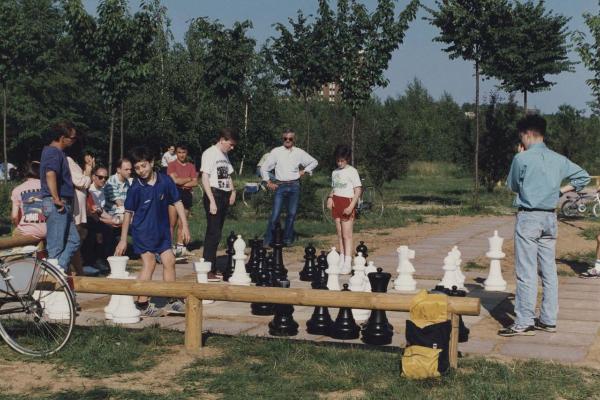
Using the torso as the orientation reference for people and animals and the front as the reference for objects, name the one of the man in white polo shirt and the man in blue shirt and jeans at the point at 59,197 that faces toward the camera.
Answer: the man in white polo shirt

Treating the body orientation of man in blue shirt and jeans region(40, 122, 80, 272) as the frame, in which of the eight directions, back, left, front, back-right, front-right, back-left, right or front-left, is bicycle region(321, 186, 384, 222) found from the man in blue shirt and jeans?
front-left

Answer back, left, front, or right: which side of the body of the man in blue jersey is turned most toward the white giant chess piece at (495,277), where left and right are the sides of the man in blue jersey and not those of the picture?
left

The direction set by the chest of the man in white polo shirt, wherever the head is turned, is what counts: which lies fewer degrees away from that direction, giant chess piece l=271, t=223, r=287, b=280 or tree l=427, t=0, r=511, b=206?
the giant chess piece

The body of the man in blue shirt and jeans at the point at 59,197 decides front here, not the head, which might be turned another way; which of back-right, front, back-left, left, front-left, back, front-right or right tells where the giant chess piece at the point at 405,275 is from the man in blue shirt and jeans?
front

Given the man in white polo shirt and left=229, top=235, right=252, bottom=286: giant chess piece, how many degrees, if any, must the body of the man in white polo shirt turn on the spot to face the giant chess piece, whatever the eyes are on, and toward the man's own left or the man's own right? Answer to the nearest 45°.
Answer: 0° — they already face it

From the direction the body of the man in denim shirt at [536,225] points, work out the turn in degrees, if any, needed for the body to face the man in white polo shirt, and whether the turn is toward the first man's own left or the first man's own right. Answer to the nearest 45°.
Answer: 0° — they already face them

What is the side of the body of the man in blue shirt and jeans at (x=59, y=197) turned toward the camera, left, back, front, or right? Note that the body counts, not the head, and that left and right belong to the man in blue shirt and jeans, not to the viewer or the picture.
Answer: right

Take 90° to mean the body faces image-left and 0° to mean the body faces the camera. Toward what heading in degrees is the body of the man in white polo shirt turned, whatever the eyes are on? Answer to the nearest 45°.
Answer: approximately 0°

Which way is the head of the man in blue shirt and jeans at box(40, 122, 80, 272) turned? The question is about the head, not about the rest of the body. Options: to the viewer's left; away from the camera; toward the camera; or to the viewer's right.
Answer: to the viewer's right

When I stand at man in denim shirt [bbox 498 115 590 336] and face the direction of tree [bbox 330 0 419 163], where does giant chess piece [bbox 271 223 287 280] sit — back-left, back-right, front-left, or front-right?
front-left

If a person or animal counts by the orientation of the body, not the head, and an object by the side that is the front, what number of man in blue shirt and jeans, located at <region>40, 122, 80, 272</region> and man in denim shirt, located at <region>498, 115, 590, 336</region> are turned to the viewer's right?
1

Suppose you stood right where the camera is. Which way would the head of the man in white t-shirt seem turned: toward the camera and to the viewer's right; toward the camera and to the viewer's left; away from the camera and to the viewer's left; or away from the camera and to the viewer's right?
toward the camera and to the viewer's right

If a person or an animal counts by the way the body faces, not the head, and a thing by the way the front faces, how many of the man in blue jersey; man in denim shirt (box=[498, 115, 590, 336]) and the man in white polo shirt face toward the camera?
2

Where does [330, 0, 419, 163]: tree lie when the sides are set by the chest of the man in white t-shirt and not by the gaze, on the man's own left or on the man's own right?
on the man's own left

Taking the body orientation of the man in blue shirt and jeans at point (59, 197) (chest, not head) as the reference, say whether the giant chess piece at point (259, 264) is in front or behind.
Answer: in front

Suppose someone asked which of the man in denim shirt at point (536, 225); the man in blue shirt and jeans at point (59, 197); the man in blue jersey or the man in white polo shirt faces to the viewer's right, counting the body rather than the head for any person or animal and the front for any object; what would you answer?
the man in blue shirt and jeans at point (59, 197)
